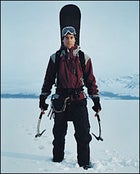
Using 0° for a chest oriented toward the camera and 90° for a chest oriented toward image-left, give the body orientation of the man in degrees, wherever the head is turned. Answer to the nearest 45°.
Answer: approximately 0°
